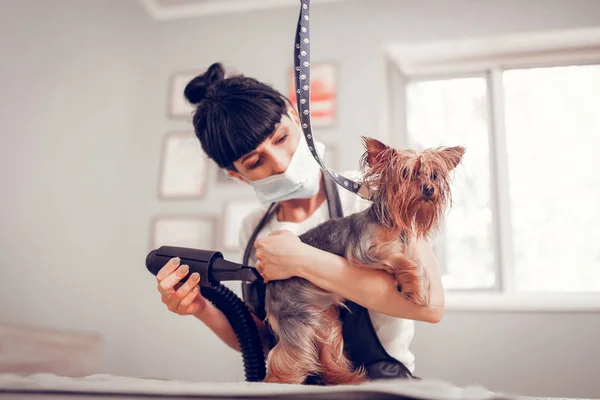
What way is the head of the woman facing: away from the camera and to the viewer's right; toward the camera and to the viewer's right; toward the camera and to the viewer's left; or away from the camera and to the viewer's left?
toward the camera and to the viewer's right

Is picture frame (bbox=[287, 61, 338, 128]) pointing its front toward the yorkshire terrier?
yes

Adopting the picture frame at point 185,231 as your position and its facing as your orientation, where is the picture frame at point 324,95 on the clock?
the picture frame at point 324,95 is roughly at 10 o'clock from the picture frame at point 185,231.

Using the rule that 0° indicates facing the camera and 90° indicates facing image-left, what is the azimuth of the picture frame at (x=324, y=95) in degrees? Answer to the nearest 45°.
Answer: approximately 0°

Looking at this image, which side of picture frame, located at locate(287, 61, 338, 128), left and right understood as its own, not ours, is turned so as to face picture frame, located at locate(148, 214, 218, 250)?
right

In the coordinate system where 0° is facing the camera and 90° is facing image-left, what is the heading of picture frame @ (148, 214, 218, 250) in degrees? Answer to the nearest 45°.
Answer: approximately 0°

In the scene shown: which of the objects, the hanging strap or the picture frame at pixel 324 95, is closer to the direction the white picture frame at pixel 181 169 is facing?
the hanging strap
